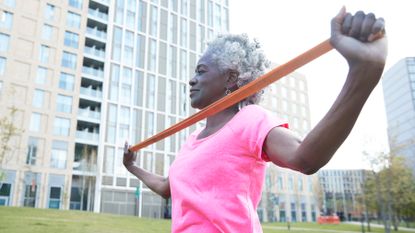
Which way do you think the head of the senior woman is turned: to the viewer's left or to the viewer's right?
to the viewer's left

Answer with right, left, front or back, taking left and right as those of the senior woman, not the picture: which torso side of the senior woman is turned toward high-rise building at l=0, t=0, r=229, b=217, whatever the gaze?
right

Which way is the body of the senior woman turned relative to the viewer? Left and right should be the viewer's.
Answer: facing the viewer and to the left of the viewer
